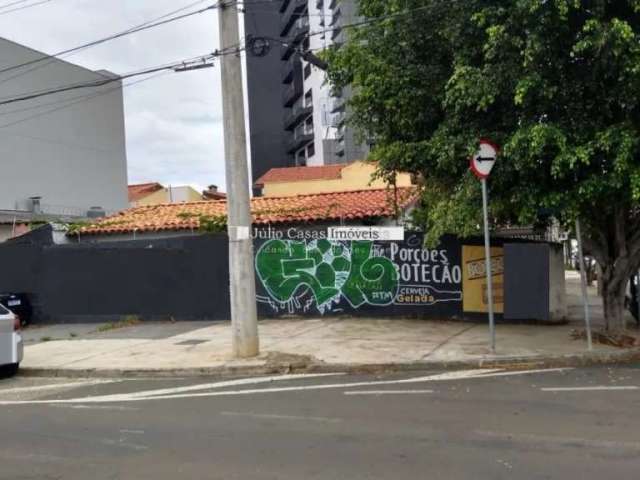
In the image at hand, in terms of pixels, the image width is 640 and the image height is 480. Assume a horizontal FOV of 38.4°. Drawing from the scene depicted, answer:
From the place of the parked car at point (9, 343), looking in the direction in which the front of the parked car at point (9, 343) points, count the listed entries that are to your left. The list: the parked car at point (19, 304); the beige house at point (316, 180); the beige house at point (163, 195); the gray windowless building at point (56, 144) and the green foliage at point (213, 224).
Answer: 0

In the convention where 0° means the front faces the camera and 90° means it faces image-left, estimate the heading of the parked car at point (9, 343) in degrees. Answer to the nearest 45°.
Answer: approximately 90°

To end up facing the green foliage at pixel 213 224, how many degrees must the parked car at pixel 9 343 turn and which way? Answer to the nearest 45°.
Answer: approximately 135° to its right

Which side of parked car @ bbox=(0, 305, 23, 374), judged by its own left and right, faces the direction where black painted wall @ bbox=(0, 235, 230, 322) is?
right

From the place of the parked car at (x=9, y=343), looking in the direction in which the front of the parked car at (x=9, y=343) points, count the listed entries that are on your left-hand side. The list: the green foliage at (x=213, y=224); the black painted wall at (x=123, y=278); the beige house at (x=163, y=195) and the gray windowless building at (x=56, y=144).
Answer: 0

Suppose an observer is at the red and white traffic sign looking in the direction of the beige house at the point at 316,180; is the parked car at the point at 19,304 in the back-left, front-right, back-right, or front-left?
front-left

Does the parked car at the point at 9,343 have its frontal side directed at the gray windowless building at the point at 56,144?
no

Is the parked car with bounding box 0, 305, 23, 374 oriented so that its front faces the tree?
no

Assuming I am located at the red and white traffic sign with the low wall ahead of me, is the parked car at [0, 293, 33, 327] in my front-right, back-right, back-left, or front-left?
front-left

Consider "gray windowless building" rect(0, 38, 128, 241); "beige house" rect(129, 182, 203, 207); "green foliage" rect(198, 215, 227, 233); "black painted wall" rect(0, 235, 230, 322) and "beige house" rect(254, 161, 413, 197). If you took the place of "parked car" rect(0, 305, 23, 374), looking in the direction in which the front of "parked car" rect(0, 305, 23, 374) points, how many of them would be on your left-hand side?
0

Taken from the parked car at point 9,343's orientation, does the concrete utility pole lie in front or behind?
behind
